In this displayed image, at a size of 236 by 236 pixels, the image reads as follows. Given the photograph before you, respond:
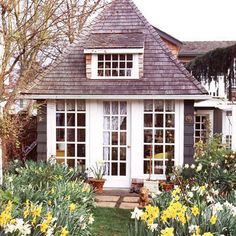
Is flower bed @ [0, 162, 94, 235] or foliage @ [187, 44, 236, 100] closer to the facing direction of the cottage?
the flower bed

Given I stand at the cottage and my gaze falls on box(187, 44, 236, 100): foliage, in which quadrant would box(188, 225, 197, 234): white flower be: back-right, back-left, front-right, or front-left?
back-right

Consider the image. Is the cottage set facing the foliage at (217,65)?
no

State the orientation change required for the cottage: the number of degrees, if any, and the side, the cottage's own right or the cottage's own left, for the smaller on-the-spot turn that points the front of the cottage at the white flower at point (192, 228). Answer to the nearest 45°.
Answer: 0° — it already faces it

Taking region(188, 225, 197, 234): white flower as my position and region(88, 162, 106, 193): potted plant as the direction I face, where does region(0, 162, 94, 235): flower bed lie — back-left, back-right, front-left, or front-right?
front-left

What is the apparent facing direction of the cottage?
toward the camera

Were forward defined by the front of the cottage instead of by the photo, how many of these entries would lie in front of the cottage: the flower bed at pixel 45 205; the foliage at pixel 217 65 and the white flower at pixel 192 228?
2

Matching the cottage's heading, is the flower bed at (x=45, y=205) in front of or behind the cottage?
in front
